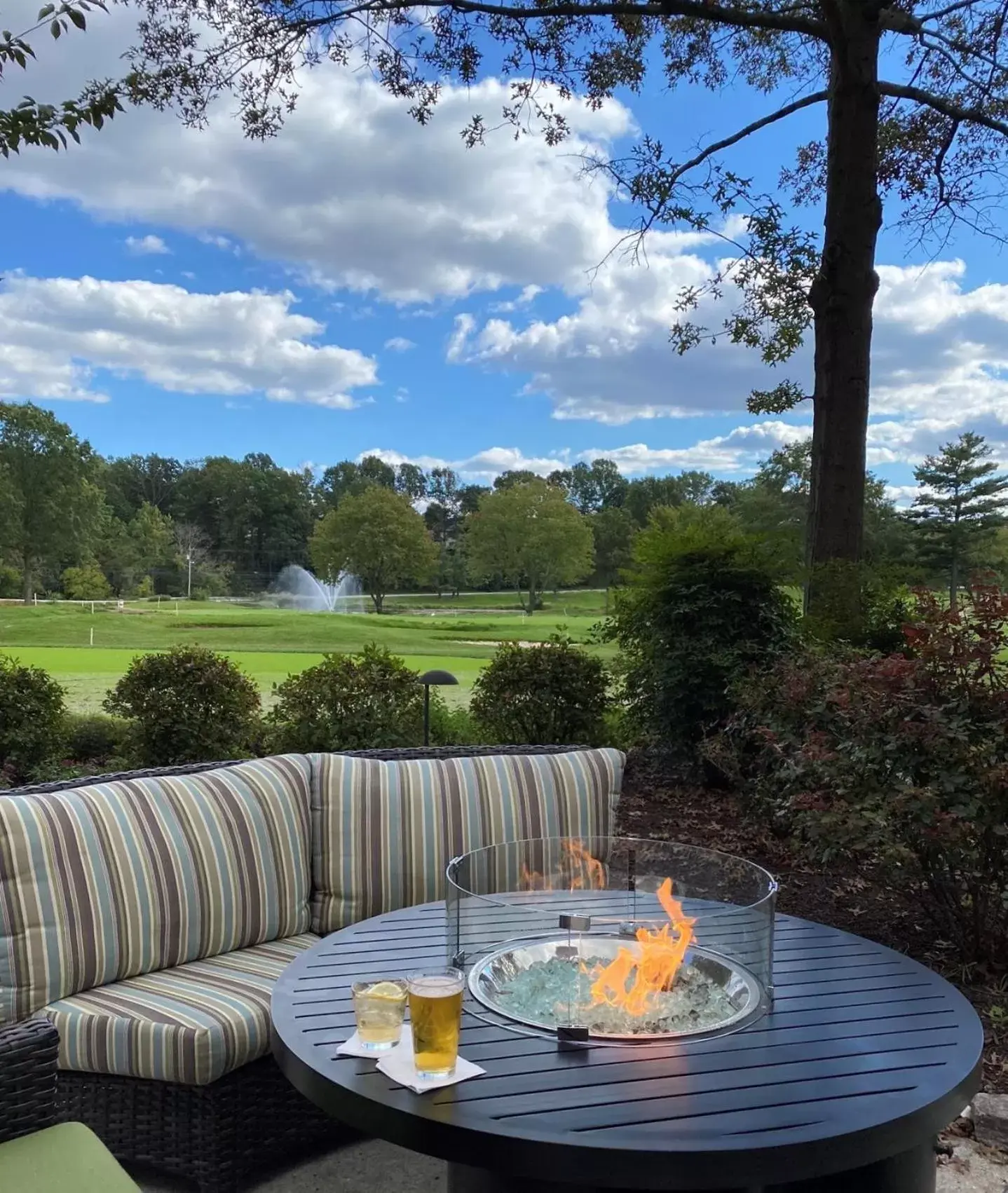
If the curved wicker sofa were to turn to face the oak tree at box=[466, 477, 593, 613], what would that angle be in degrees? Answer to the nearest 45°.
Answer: approximately 135° to its left

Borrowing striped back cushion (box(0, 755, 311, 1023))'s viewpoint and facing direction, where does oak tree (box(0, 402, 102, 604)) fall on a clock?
The oak tree is roughly at 7 o'clock from the striped back cushion.

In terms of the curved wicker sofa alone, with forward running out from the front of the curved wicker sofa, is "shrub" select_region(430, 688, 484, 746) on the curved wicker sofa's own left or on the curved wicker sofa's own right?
on the curved wicker sofa's own left

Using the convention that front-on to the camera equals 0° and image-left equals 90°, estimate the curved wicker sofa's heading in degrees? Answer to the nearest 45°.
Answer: approximately 315°

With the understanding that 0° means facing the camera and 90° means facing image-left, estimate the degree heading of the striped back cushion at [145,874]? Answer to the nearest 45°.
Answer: approximately 315°

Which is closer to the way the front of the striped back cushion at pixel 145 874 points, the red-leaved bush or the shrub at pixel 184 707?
the red-leaved bush

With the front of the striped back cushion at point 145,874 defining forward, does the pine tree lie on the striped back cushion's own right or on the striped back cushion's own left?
on the striped back cushion's own left

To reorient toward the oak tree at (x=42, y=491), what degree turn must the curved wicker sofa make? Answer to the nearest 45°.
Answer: approximately 135° to its left

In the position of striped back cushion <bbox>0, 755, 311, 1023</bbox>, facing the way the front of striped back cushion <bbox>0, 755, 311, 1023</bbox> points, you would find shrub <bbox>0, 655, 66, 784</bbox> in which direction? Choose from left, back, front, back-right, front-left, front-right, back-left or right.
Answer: back-left

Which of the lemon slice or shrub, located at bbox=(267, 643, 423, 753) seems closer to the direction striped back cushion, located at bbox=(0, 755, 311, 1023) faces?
the lemon slice

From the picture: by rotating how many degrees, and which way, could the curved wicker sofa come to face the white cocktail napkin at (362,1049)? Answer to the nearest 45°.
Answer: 0° — it already faces it

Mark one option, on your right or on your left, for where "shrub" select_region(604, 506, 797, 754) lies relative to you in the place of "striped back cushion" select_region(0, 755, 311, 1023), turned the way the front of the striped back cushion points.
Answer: on your left
